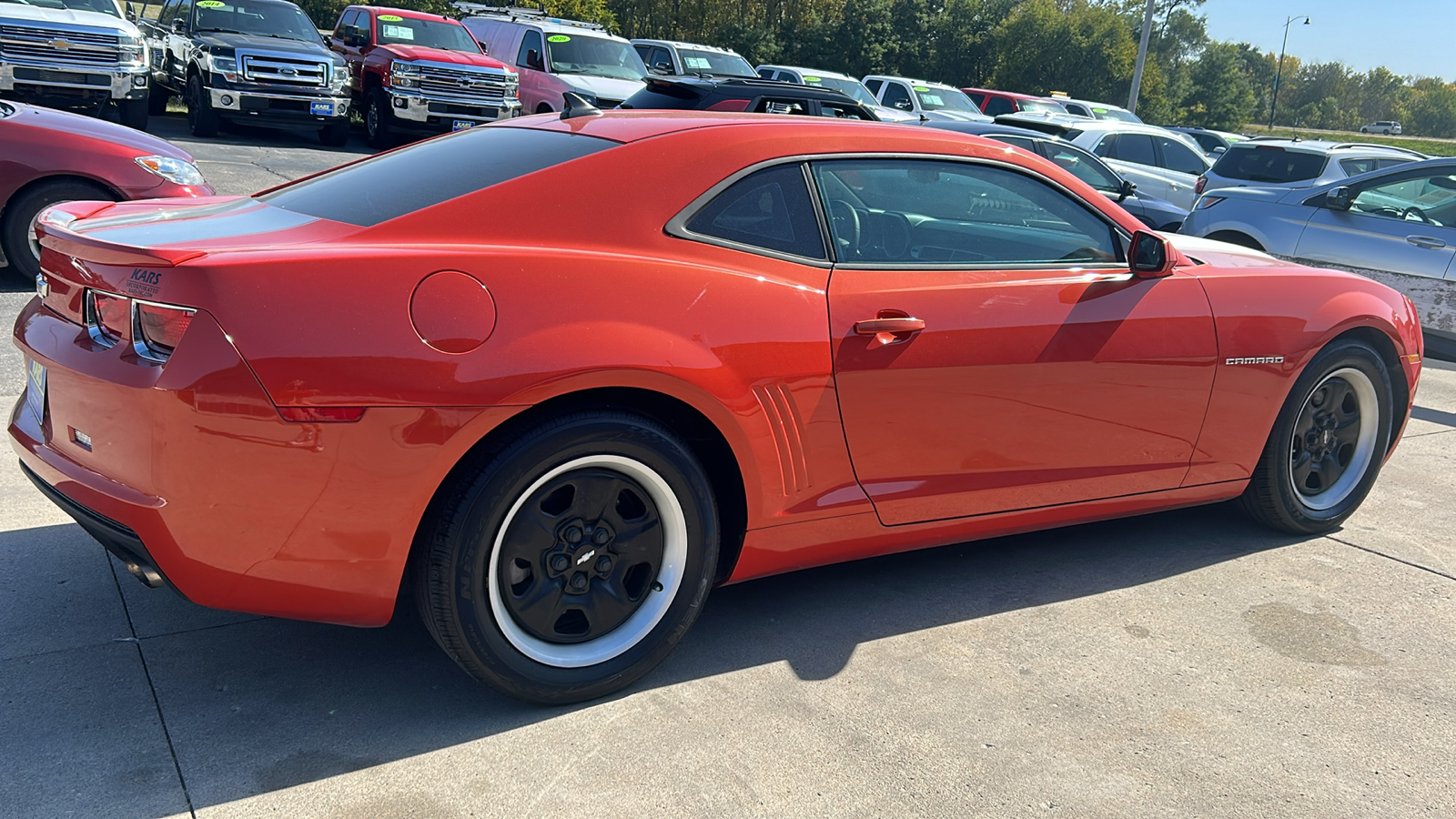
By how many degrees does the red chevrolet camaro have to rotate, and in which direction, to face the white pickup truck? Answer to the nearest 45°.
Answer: approximately 90° to its left

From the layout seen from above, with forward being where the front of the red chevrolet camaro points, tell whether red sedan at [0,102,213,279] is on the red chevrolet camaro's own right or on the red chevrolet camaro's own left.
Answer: on the red chevrolet camaro's own left

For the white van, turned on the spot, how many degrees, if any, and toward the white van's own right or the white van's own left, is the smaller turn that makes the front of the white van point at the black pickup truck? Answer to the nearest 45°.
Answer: approximately 90° to the white van's own right

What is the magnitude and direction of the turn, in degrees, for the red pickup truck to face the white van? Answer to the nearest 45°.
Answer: approximately 45° to its left

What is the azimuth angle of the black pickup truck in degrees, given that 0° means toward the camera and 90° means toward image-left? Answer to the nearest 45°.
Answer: approximately 315°

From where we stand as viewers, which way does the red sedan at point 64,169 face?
facing to the right of the viewer

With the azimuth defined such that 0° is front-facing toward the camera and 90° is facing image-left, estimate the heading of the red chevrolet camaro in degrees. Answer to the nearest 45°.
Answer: approximately 225°

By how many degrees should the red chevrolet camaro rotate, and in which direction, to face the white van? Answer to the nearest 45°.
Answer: approximately 45° to its left

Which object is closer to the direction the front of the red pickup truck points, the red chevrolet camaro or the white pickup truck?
the red chevrolet camaro

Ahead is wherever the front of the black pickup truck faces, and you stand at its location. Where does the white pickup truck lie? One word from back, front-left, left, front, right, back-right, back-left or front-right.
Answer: right

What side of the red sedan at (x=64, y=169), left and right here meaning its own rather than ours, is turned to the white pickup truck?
left
